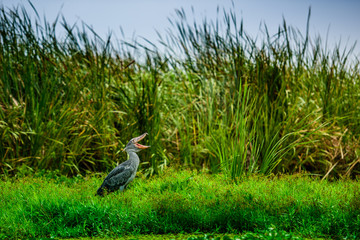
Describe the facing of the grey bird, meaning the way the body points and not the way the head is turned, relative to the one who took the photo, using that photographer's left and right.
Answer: facing to the right of the viewer
